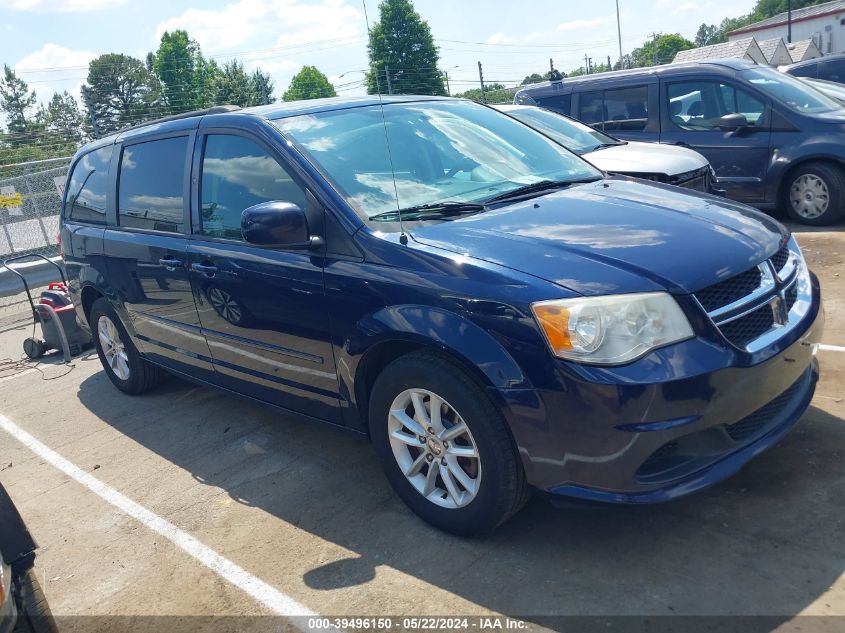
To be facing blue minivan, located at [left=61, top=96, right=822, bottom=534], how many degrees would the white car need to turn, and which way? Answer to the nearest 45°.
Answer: approximately 45° to its right

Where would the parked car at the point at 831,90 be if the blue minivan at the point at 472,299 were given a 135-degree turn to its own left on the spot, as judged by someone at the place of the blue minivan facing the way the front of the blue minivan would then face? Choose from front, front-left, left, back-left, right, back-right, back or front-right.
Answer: front-right

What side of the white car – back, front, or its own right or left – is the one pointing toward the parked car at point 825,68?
left

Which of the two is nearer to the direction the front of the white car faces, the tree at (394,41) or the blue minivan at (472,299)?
the blue minivan

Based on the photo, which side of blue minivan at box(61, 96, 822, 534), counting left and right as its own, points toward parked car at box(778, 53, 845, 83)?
left

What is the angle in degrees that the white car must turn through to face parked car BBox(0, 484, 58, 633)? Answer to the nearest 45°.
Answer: approximately 45° to its right

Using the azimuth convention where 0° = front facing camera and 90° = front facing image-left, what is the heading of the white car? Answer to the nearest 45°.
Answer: approximately 315°

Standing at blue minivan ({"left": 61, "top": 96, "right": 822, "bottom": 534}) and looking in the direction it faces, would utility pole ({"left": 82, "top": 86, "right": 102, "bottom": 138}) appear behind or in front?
behind

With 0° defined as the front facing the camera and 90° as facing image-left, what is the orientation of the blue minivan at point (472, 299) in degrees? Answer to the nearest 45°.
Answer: approximately 315°
